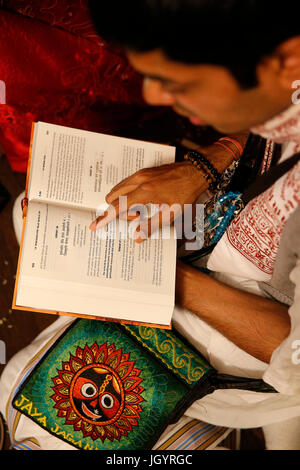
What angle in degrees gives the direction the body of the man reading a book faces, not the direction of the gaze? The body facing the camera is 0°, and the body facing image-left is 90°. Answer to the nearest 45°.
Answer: approximately 90°
